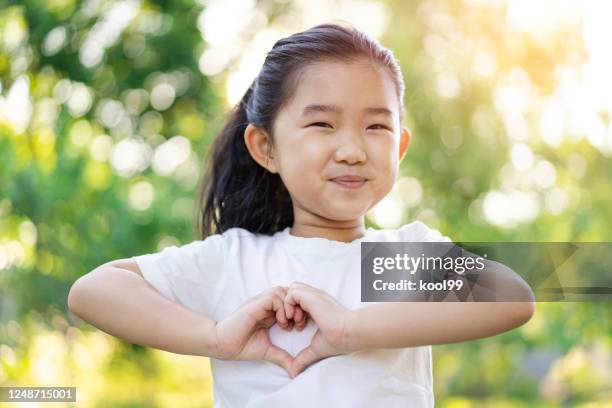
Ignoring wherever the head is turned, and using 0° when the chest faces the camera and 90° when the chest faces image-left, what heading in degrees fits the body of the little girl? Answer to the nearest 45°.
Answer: approximately 0°
